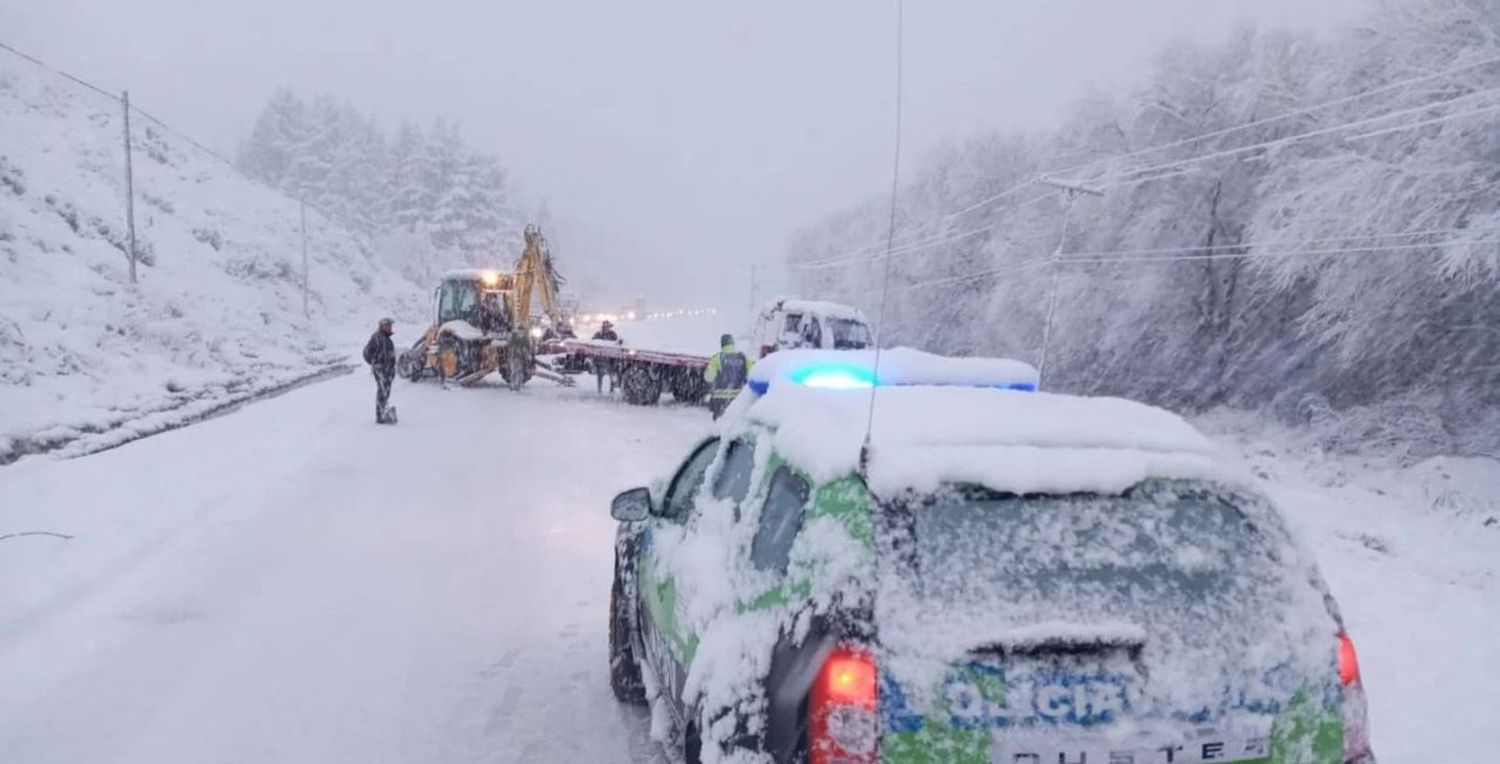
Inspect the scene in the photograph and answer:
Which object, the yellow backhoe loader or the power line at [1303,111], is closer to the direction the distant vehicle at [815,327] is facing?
the power line

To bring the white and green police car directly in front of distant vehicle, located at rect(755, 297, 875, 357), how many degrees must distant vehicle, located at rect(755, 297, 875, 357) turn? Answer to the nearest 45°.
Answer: approximately 45° to its right

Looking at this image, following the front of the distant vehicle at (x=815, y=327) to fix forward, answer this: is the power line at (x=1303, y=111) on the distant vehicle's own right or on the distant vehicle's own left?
on the distant vehicle's own left

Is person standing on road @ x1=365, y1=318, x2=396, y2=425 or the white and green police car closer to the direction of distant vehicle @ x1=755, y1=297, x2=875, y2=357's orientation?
the white and green police car

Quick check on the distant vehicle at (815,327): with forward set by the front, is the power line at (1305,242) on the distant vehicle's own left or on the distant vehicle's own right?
on the distant vehicle's own left

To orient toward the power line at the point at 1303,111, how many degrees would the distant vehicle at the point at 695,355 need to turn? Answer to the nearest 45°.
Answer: approximately 45° to its left

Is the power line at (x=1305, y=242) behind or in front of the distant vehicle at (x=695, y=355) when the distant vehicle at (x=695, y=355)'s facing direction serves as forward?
in front

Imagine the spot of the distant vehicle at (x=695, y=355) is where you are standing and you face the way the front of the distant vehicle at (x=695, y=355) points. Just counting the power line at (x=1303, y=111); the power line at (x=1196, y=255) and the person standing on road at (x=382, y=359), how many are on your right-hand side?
1

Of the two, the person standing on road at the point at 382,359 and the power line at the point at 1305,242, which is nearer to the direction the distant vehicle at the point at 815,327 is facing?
the power line

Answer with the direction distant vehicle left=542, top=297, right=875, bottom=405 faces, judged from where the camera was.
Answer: facing the viewer and to the right of the viewer

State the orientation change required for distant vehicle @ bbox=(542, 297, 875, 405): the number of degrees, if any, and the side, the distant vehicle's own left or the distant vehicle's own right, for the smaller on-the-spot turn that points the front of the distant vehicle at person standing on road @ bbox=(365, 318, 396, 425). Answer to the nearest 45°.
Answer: approximately 90° to the distant vehicle's own right

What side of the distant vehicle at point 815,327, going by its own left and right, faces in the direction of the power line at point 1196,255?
front

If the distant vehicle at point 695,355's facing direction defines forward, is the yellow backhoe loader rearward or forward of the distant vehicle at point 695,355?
rearward

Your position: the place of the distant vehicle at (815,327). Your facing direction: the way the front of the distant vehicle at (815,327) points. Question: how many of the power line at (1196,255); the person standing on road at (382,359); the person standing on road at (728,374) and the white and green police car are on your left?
1
